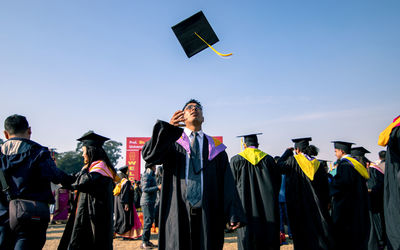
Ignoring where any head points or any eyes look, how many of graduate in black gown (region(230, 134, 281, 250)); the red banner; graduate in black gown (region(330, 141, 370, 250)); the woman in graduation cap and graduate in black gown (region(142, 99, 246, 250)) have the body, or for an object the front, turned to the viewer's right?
0

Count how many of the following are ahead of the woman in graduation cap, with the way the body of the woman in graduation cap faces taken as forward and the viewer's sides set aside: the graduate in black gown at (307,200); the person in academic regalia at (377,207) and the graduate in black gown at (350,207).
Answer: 0

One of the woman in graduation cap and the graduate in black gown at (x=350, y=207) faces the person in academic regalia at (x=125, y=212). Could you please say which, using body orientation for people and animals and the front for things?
the graduate in black gown

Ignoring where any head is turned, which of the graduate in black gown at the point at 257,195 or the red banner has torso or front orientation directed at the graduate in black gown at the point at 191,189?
the red banner

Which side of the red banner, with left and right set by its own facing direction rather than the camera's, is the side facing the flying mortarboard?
front

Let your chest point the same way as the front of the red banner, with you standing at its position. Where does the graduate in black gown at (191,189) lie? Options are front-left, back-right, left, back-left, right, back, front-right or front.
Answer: front

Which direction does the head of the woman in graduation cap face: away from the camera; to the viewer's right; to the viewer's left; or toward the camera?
to the viewer's left

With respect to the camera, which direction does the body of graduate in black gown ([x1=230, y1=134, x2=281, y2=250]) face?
away from the camera

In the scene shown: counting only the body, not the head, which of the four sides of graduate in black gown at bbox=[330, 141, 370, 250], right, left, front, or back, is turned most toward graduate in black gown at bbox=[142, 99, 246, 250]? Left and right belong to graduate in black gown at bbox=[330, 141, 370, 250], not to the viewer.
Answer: left

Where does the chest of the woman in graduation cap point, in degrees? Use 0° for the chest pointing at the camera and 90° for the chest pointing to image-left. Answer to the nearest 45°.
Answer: approximately 90°

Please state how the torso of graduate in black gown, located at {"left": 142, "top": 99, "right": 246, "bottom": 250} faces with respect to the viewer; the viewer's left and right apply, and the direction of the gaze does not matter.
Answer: facing the viewer

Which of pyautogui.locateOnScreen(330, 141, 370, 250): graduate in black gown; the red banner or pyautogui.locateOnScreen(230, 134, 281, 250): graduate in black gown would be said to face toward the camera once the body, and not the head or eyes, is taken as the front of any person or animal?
the red banner
